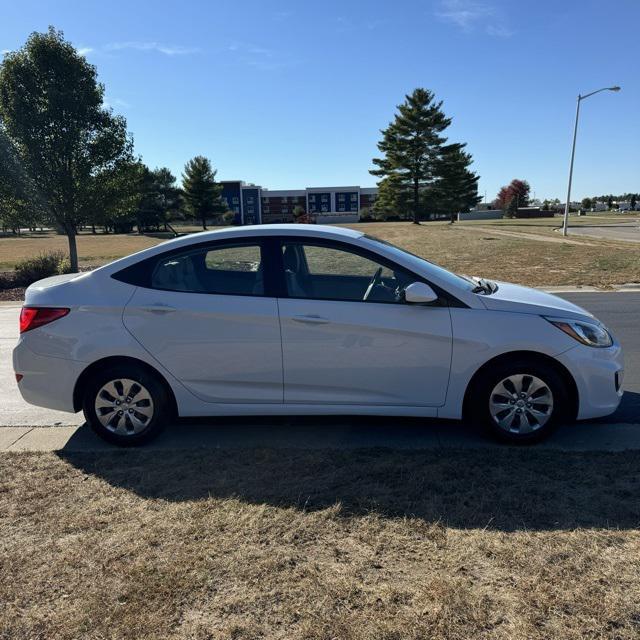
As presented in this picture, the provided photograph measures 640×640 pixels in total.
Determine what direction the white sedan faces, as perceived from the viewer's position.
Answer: facing to the right of the viewer

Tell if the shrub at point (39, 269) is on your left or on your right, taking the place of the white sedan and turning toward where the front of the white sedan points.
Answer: on your left

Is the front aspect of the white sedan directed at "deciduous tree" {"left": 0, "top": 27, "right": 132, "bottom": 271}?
no
